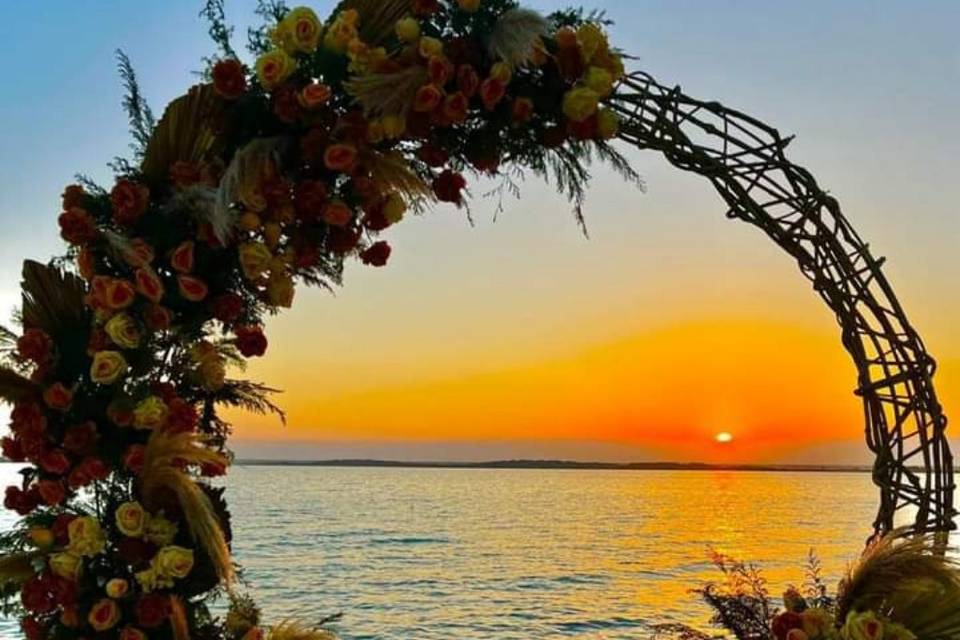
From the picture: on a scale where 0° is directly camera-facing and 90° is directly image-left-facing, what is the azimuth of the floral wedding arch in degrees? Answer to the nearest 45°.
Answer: approximately 0°
